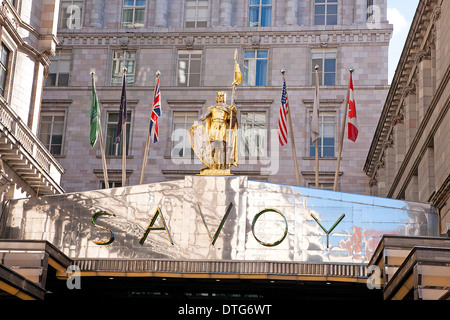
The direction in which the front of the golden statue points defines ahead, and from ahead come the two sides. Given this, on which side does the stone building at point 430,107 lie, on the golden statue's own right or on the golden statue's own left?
on the golden statue's own left

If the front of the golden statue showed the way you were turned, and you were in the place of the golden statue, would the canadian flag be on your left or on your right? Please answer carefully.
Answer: on your left

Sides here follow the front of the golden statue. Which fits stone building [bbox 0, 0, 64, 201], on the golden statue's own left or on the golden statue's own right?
on the golden statue's own right

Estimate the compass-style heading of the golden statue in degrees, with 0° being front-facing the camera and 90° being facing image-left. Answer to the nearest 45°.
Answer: approximately 0°
